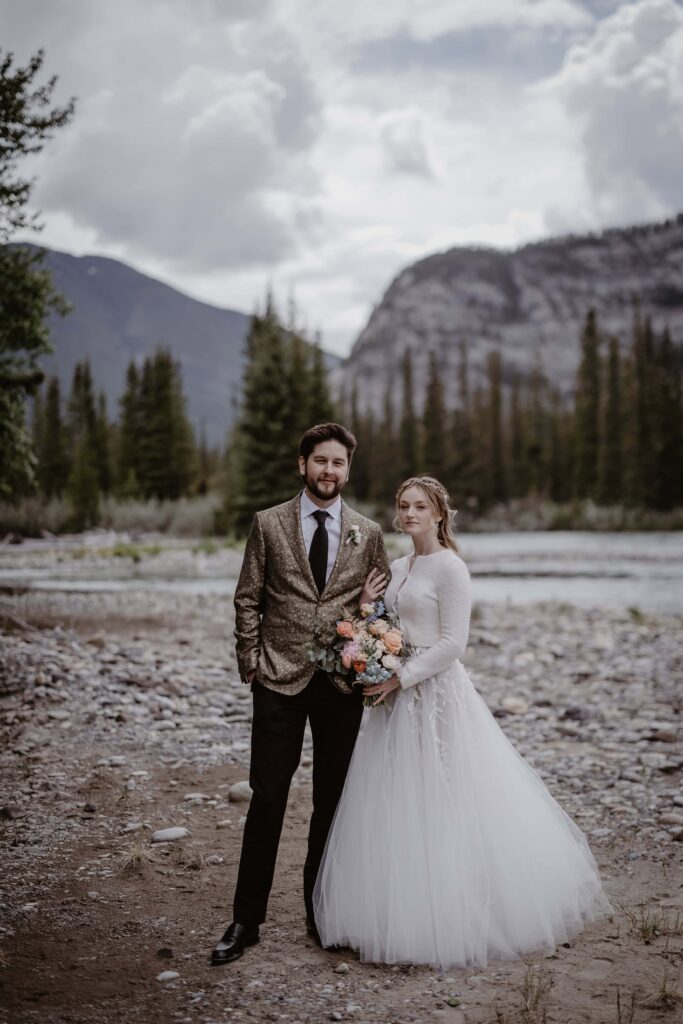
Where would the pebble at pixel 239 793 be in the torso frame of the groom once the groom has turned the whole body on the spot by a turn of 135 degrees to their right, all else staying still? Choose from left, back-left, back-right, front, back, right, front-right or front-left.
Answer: front-right

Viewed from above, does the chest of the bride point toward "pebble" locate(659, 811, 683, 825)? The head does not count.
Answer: no

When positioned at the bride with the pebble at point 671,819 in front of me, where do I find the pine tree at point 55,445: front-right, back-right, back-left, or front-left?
front-left

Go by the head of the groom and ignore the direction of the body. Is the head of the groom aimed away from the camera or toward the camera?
toward the camera

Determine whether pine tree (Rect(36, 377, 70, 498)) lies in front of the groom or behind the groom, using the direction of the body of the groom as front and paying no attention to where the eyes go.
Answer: behind

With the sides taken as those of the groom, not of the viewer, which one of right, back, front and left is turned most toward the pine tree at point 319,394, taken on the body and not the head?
back

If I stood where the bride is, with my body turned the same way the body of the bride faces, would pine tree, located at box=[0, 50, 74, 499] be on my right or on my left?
on my right

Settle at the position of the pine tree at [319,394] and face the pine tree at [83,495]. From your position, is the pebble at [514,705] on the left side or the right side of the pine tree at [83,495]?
left

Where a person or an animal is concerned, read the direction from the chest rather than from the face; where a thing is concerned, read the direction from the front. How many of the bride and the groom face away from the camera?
0

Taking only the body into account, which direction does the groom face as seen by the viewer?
toward the camera

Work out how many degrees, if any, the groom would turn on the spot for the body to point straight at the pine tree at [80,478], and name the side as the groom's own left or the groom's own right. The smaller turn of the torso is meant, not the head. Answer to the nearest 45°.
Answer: approximately 180°

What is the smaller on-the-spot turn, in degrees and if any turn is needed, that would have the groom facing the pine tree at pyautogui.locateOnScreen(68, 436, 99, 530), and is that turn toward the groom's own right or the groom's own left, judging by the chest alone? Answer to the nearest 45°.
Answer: approximately 180°

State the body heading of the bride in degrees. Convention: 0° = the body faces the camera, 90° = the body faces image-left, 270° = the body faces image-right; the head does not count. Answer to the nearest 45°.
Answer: approximately 45°

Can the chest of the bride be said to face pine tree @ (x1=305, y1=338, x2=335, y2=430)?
no
